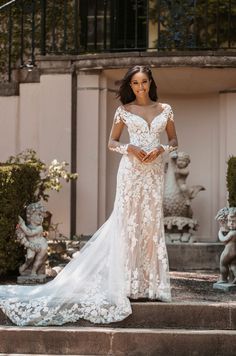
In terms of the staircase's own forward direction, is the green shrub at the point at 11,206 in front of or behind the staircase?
behind

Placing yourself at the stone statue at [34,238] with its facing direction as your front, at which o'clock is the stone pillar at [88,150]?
The stone pillar is roughly at 8 o'clock from the stone statue.

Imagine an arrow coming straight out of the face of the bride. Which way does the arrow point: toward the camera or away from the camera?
toward the camera

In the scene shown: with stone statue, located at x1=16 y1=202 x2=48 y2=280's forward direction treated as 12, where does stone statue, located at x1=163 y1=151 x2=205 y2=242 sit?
stone statue, located at x1=163 y1=151 x2=205 y2=242 is roughly at 9 o'clock from stone statue, located at x1=16 y1=202 x2=48 y2=280.

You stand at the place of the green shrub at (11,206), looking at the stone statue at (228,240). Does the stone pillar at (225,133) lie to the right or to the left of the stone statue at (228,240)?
left

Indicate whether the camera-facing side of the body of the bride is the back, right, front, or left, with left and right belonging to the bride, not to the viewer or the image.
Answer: front

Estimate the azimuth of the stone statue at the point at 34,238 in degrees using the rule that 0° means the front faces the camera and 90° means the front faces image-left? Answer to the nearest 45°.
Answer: approximately 315°

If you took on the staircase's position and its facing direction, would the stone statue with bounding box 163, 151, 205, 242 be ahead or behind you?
behind

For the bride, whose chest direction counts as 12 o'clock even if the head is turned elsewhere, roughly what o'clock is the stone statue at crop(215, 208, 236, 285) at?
The stone statue is roughly at 8 o'clock from the bride.

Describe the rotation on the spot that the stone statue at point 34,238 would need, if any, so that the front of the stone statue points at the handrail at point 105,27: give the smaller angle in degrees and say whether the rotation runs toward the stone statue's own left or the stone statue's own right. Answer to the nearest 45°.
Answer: approximately 135° to the stone statue's own left

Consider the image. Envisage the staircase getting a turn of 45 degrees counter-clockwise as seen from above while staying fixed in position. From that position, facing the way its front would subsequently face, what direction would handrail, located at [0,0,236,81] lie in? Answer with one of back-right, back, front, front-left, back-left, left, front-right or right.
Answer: back-left

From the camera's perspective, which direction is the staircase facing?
toward the camera
